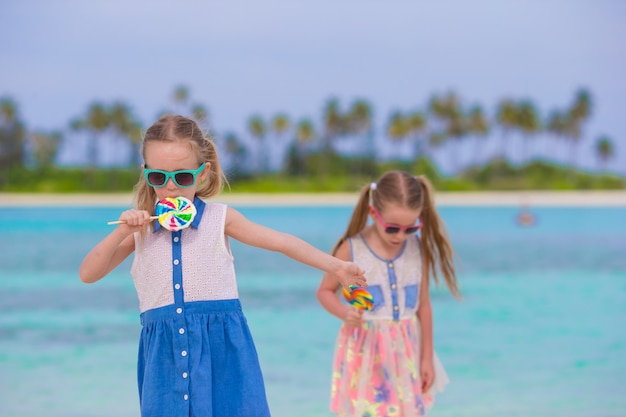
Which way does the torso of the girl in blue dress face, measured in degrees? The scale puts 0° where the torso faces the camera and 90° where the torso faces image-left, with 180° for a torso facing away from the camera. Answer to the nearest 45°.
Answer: approximately 0°
